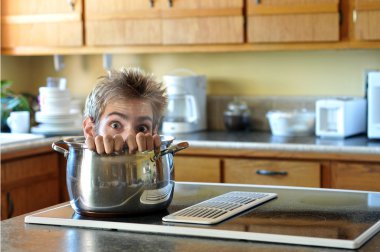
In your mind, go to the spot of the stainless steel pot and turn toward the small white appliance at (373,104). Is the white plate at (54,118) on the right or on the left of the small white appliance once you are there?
left

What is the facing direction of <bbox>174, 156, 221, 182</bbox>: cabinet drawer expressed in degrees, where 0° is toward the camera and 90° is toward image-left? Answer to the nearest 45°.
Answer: approximately 0°

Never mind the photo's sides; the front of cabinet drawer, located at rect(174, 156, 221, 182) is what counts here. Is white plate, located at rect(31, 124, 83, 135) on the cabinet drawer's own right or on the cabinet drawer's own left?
on the cabinet drawer's own right

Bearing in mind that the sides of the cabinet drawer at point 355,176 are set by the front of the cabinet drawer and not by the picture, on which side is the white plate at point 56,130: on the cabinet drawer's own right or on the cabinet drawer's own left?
on the cabinet drawer's own right

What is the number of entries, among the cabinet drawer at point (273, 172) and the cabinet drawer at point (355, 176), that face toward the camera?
2
